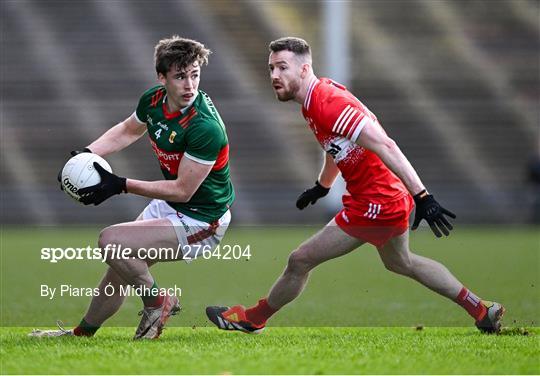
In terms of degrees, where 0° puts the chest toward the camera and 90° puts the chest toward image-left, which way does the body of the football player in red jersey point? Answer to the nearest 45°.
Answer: approximately 90°

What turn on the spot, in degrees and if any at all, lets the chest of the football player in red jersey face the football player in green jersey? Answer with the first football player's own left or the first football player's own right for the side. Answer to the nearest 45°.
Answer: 0° — they already face them

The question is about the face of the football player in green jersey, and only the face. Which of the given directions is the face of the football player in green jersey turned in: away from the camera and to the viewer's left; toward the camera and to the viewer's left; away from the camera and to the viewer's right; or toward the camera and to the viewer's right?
toward the camera and to the viewer's right
